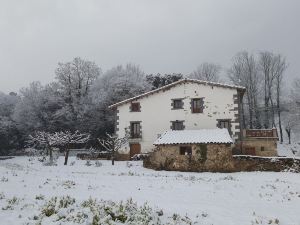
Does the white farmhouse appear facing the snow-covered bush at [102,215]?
yes

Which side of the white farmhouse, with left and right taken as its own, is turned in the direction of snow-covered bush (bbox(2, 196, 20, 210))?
front

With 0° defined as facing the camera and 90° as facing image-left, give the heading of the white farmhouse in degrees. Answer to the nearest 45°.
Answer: approximately 0°

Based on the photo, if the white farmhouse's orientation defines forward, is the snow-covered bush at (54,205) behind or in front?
in front

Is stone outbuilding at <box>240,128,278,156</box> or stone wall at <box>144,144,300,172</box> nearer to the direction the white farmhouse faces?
the stone wall

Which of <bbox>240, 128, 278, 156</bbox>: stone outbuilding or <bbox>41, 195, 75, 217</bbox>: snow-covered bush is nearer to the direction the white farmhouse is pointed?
the snow-covered bush

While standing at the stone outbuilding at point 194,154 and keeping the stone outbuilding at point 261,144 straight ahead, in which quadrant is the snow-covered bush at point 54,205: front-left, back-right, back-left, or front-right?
back-right

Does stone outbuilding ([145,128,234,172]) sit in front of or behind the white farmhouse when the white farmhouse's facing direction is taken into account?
in front

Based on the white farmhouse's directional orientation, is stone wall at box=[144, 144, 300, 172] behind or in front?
in front
